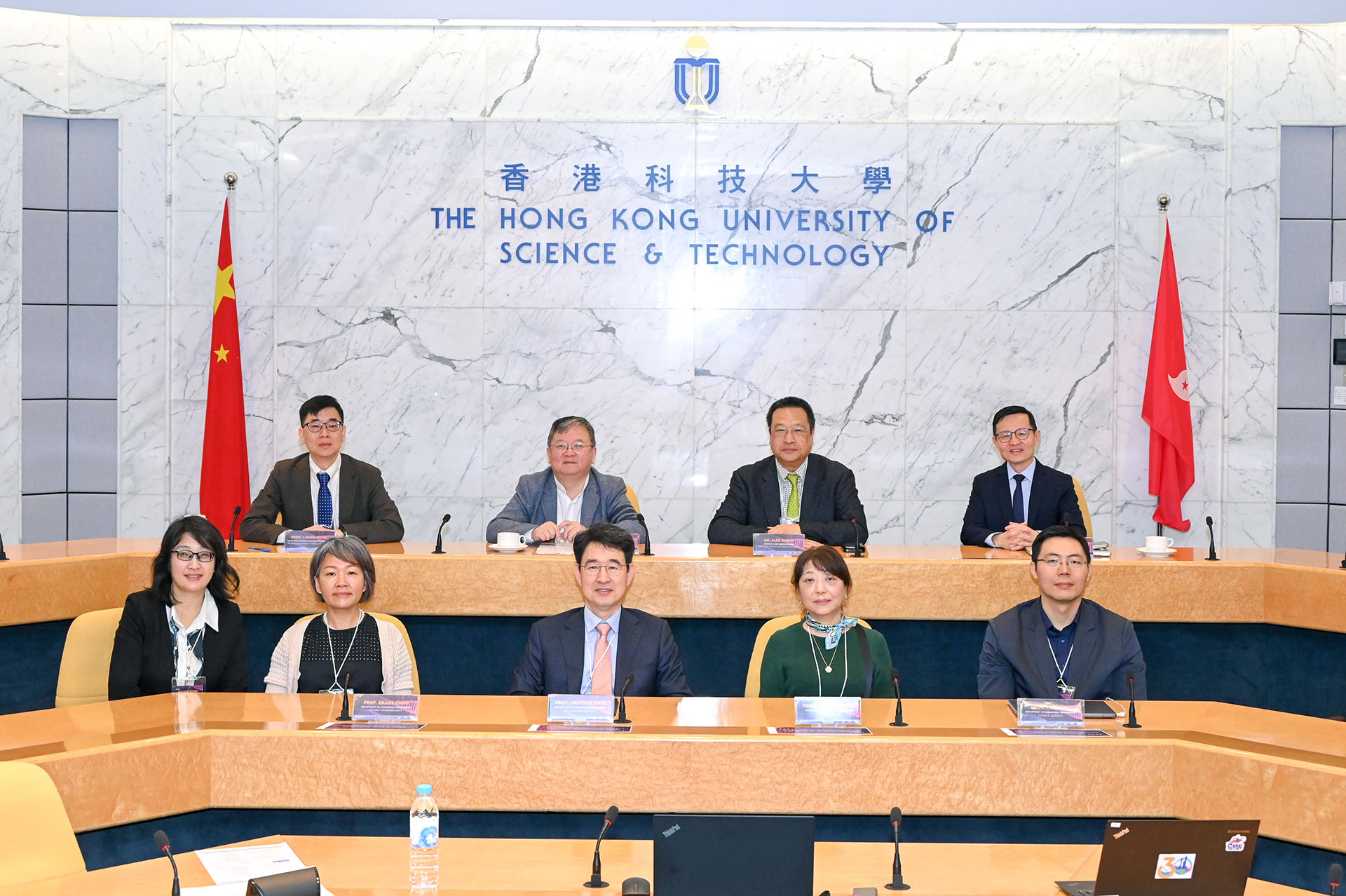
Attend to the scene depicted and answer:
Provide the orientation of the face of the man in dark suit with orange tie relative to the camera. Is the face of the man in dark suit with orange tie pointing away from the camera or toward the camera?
toward the camera

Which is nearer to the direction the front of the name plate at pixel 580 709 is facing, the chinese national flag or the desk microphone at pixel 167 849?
the desk microphone

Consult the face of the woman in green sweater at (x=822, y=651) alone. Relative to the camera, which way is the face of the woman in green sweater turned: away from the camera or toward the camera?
toward the camera

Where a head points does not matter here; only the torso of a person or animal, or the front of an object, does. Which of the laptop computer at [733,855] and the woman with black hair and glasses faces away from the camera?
the laptop computer

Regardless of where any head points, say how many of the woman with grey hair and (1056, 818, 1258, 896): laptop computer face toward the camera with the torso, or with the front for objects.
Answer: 1

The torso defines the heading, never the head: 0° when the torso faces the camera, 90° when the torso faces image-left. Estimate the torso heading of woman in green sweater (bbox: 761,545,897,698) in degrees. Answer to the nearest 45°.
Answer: approximately 0°

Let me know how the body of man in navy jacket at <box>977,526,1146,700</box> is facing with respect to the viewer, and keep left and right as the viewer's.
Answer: facing the viewer

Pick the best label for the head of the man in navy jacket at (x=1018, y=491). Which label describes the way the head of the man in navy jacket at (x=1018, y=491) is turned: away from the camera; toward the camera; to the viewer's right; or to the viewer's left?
toward the camera

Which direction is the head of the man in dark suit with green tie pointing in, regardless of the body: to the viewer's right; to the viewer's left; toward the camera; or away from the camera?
toward the camera

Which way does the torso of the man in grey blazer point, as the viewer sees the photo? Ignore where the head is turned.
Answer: toward the camera

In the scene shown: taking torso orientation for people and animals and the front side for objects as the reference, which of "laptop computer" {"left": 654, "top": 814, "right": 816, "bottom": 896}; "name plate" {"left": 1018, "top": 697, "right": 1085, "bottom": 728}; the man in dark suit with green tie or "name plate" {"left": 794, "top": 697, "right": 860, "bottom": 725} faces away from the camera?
the laptop computer

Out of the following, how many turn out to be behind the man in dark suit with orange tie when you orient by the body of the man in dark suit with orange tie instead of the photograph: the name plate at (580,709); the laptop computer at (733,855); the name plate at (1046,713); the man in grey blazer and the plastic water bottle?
1
